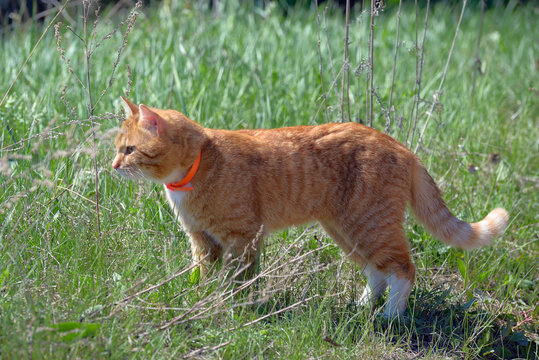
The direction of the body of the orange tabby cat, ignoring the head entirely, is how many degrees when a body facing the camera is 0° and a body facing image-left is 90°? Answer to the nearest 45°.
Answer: approximately 90°
